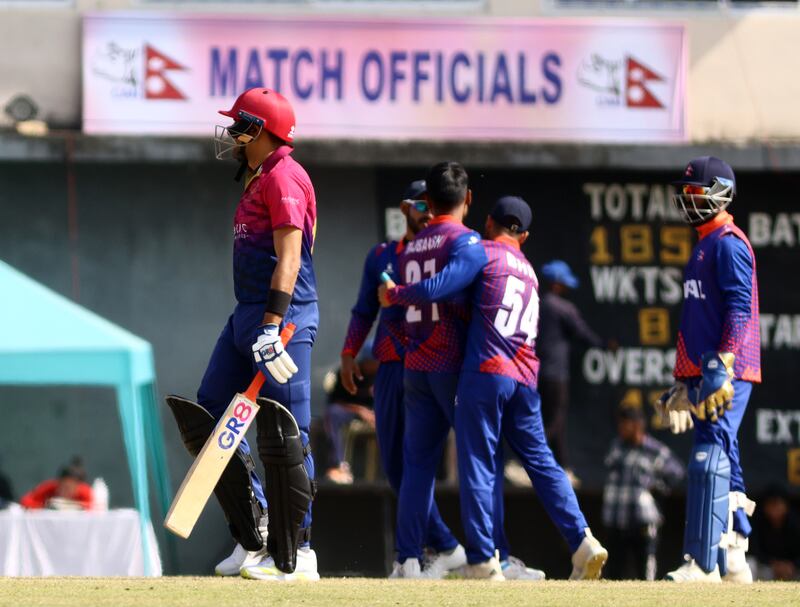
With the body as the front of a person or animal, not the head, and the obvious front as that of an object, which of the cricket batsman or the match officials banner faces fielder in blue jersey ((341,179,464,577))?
the match officials banner

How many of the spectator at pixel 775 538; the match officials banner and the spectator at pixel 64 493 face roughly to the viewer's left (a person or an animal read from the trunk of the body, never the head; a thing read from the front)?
0

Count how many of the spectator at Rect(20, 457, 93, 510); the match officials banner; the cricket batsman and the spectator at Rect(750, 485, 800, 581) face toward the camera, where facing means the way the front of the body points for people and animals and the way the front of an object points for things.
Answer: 3

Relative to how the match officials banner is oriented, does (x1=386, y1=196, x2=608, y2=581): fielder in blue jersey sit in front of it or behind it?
in front

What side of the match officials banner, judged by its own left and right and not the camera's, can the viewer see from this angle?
front

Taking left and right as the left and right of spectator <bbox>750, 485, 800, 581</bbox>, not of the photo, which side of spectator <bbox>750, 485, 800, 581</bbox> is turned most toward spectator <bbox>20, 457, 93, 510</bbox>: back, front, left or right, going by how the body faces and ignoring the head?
right

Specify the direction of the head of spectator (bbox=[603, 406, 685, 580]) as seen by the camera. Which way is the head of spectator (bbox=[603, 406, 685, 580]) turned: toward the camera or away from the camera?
toward the camera

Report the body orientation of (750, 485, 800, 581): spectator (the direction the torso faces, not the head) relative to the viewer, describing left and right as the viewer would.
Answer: facing the viewer

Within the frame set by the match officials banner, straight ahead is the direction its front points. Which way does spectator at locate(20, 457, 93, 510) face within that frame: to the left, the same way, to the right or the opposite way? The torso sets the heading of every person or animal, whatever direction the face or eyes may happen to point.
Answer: the same way

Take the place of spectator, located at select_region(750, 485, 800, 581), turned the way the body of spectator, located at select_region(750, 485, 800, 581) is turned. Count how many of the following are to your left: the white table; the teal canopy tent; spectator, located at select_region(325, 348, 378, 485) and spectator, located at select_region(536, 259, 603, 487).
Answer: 0

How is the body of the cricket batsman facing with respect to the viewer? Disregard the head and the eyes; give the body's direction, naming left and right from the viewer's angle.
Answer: facing to the left of the viewer

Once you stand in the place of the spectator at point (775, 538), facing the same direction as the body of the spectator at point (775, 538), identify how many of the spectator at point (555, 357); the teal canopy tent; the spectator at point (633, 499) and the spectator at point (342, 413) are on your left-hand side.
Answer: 0

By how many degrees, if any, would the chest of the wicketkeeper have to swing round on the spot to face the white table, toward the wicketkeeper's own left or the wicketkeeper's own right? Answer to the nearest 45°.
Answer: approximately 90° to the wicketkeeper's own right

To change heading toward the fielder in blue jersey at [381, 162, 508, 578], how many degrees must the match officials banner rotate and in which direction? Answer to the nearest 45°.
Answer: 0° — it already faces them

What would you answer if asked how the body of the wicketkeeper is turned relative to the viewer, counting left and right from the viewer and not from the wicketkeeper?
facing the viewer and to the left of the viewer

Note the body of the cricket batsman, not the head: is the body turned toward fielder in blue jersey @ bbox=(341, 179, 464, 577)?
no

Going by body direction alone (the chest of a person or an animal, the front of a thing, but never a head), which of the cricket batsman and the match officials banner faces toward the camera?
the match officials banner

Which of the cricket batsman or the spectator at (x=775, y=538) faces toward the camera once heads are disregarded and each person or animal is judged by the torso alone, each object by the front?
the spectator
